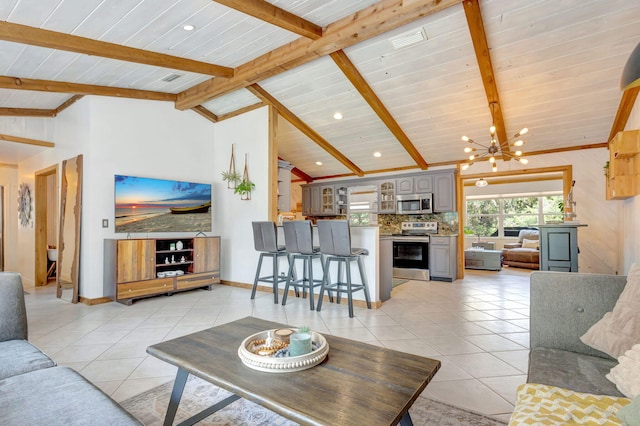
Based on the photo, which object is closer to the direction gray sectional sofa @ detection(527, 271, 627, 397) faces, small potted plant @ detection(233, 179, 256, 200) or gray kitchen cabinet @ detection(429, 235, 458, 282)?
the small potted plant

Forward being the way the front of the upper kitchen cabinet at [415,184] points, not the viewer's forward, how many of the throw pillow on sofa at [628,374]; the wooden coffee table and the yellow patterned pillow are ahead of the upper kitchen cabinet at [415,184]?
3

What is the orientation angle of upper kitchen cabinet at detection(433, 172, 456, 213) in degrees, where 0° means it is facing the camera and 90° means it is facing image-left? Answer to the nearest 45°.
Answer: approximately 0°

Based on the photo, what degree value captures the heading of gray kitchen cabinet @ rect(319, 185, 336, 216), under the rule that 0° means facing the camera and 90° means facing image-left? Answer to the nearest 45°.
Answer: approximately 0°

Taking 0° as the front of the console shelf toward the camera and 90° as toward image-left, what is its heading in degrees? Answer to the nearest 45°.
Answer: approximately 315°

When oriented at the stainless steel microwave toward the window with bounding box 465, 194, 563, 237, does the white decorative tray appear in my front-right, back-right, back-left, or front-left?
back-right

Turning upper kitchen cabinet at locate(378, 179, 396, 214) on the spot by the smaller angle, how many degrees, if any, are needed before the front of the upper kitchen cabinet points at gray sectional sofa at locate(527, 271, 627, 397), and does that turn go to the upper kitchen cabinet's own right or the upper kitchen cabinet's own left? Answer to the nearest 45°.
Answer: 0° — it already faces it

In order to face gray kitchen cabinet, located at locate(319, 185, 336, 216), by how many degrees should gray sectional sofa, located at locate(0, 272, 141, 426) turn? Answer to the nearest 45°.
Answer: approximately 90° to its left

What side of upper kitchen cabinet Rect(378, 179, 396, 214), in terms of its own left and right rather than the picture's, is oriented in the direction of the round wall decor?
right

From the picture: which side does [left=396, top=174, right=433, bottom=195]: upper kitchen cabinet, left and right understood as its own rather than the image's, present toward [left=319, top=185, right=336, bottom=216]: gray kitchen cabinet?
right

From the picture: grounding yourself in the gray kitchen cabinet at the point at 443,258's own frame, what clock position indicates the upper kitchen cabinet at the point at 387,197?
The upper kitchen cabinet is roughly at 4 o'clock from the gray kitchen cabinet.

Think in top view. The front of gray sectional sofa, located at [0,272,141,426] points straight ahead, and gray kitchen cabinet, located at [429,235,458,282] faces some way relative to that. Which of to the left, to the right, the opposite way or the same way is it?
to the right
